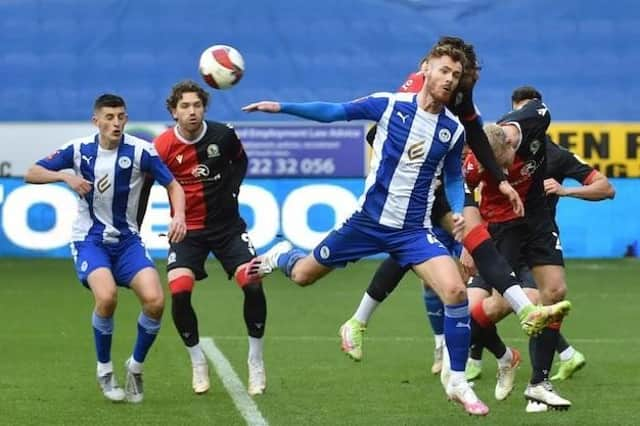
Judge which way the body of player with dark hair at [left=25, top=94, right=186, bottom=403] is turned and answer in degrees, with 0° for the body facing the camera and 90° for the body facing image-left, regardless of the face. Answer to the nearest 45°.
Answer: approximately 0°

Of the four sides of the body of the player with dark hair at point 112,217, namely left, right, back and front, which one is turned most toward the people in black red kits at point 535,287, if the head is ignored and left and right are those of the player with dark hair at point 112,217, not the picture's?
left

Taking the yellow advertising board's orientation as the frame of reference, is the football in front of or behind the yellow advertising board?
in front

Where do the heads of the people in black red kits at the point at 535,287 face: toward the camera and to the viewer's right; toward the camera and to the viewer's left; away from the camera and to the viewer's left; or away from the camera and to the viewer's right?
away from the camera and to the viewer's left

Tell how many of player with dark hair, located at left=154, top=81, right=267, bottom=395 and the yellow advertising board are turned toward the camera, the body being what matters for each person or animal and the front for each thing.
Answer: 2

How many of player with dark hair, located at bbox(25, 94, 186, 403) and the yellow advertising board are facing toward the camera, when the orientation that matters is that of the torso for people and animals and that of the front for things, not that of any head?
2

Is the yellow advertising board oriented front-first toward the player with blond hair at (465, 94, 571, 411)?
yes

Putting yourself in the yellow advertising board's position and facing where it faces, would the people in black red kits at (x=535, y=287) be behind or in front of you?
in front
